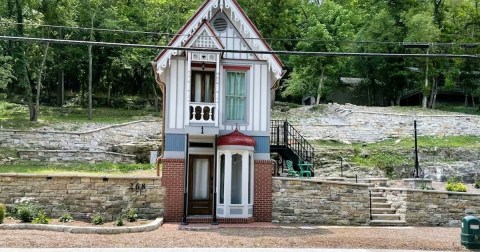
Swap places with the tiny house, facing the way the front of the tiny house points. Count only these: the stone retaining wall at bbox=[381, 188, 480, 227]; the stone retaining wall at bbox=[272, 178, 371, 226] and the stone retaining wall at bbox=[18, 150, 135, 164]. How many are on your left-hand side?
2

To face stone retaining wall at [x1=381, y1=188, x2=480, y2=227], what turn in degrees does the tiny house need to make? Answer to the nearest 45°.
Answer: approximately 90° to its left

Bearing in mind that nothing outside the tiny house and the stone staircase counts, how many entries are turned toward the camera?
2

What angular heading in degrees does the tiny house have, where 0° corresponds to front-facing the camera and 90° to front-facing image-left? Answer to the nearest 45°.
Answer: approximately 0°

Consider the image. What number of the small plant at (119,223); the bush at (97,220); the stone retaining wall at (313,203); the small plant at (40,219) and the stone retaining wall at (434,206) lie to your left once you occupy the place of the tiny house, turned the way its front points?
2

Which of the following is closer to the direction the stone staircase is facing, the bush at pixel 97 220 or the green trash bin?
the green trash bin

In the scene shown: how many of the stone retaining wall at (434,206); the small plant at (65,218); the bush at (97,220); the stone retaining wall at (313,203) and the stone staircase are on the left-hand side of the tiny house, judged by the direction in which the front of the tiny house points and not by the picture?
3

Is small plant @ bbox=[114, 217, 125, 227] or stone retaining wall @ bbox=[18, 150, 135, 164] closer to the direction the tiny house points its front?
the small plant

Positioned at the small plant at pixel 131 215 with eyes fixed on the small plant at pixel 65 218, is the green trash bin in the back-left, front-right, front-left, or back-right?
back-left

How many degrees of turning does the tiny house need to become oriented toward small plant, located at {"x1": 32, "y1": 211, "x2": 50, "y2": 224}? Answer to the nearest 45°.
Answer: approximately 45° to its right

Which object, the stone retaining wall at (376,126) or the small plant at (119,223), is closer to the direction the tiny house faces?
the small plant

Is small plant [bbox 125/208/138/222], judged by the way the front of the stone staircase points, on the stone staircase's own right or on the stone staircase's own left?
on the stone staircase's own right

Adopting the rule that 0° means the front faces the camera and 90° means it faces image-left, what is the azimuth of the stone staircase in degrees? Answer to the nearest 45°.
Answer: approximately 0°

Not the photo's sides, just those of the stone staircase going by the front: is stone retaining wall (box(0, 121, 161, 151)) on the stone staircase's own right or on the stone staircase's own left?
on the stone staircase's own right

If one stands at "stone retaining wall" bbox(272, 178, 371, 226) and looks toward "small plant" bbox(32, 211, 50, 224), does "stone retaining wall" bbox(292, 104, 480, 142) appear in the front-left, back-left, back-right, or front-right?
back-right

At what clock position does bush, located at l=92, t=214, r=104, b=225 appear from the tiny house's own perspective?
The bush is roughly at 2 o'clock from the tiny house.
